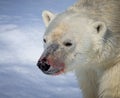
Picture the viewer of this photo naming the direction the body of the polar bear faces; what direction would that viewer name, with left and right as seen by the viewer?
facing the viewer and to the left of the viewer
